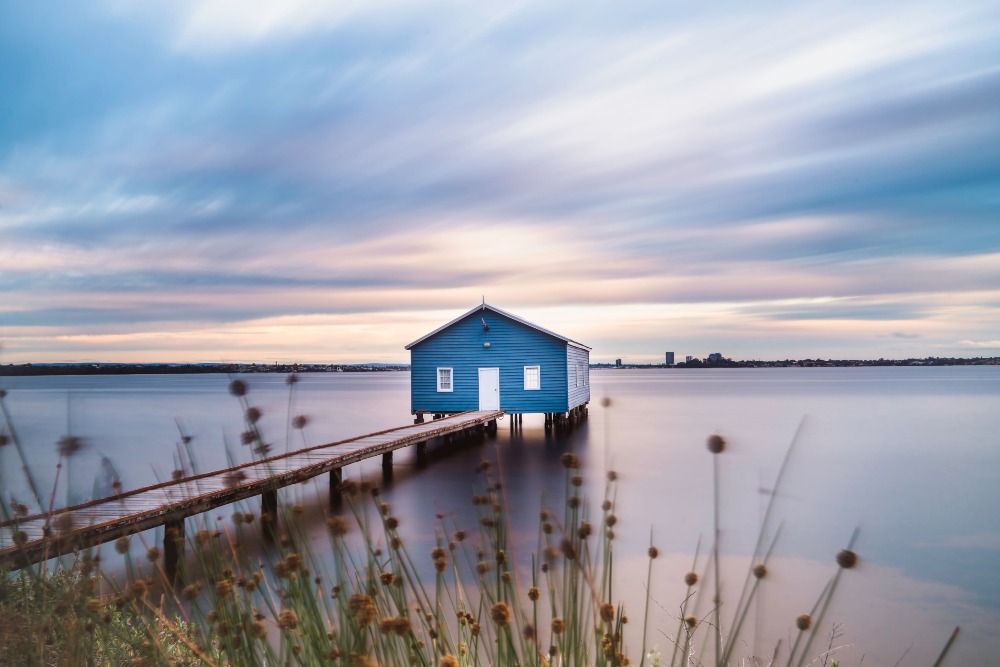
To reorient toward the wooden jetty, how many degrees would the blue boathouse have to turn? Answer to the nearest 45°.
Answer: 0° — it already faces it

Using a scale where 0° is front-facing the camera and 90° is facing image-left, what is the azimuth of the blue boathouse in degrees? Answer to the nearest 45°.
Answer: approximately 0°
